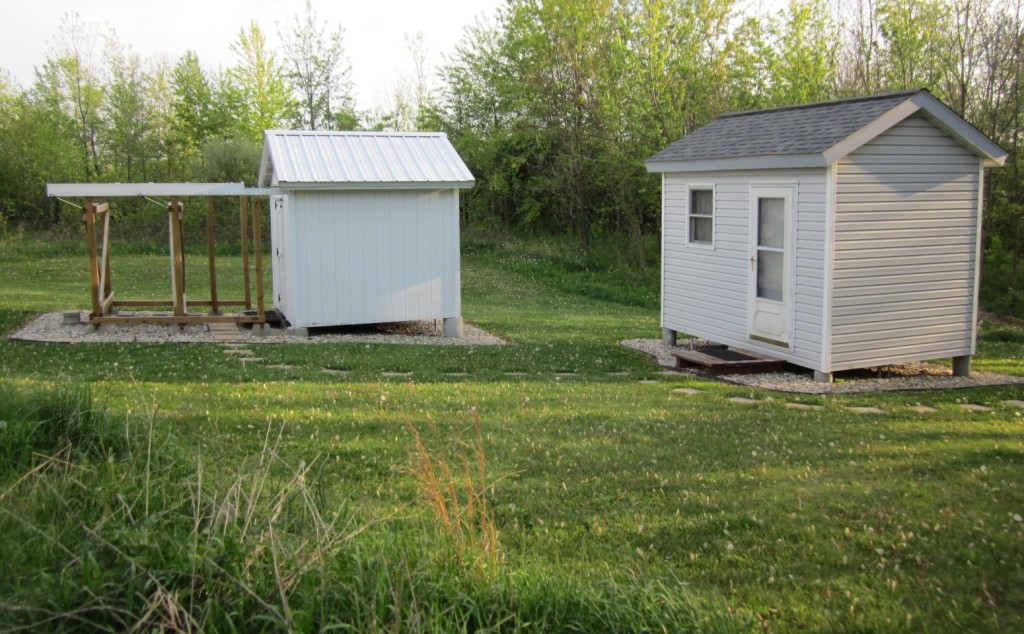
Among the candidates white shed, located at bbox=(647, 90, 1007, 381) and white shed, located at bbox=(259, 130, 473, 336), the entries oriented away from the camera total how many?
0

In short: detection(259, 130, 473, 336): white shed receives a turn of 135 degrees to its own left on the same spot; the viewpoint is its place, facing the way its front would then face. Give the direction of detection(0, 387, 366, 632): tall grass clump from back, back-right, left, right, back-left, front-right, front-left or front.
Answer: front-right

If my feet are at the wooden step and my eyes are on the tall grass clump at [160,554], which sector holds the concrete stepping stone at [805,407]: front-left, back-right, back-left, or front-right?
front-left

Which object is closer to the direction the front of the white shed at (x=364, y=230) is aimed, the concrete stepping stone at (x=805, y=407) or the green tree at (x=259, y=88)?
the green tree

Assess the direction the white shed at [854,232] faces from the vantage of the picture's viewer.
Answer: facing the viewer and to the left of the viewer

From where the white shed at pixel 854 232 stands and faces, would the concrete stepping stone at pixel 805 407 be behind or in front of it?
in front

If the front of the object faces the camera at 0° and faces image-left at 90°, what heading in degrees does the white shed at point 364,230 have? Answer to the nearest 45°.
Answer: approximately 90°

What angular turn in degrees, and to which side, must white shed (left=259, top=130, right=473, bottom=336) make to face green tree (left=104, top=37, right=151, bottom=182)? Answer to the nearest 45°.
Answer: approximately 90° to its right

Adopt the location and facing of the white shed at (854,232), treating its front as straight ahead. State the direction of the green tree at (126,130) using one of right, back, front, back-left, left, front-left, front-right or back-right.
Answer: right

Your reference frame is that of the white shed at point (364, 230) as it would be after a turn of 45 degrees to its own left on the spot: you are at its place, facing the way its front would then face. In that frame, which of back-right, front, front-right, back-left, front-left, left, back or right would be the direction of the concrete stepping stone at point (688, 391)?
left

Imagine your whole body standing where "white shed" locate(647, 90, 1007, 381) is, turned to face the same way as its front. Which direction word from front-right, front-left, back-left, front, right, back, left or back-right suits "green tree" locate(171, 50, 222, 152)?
right

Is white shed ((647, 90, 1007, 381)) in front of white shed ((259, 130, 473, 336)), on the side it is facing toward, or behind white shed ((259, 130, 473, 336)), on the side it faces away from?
behind

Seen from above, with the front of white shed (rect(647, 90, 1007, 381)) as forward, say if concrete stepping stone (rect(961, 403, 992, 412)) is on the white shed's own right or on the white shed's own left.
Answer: on the white shed's own left

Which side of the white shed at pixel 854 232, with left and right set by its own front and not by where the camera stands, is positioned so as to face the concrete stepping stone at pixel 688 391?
front

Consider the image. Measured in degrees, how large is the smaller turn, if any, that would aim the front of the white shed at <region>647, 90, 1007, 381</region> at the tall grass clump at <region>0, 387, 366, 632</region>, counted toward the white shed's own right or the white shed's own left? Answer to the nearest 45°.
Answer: approximately 45° to the white shed's own left

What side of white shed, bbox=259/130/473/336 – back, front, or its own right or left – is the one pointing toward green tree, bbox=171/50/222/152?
right

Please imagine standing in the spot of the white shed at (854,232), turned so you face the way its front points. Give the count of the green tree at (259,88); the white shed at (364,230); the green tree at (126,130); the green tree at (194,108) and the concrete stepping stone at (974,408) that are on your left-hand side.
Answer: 1
